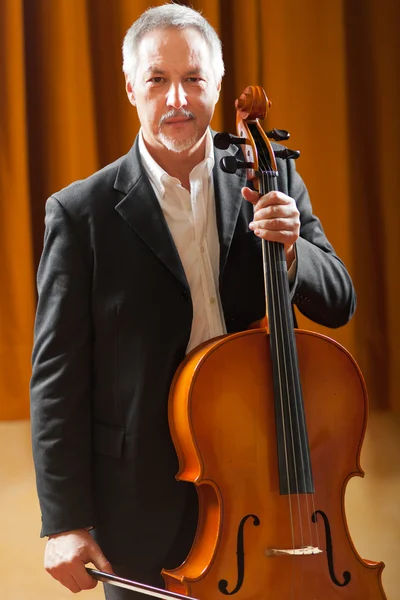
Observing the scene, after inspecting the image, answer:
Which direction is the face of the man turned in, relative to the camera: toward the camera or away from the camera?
toward the camera

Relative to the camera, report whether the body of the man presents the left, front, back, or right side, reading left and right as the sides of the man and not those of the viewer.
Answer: front
